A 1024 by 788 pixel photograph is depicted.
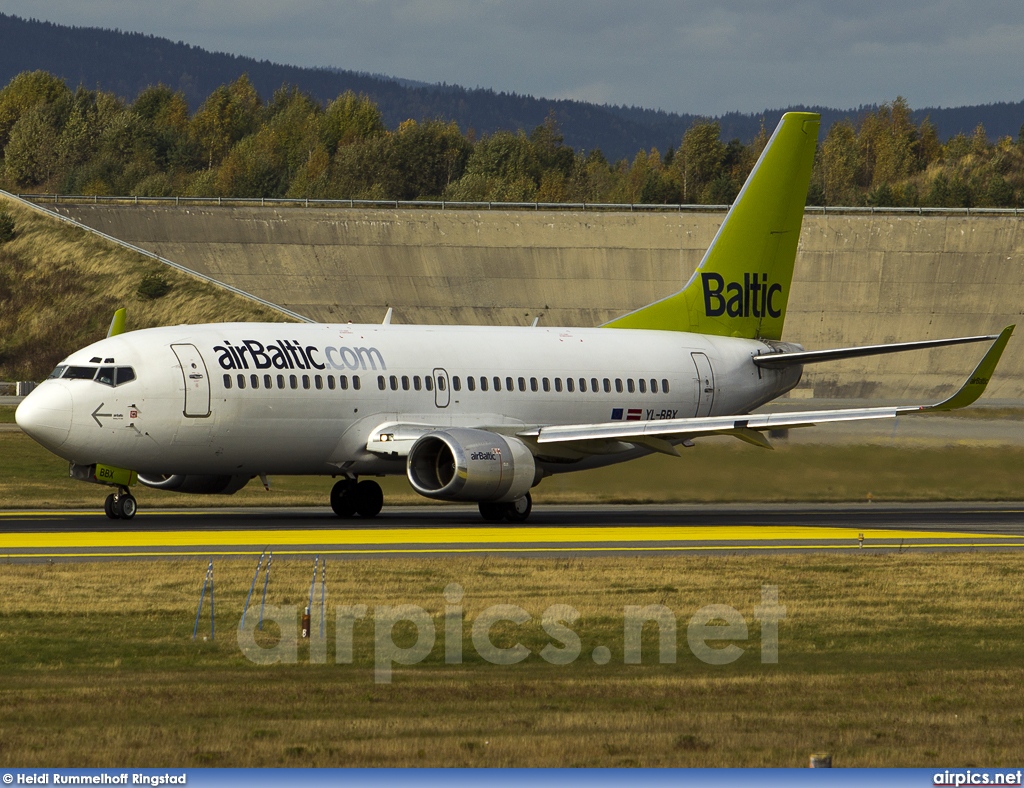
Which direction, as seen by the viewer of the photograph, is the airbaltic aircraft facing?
facing the viewer and to the left of the viewer
